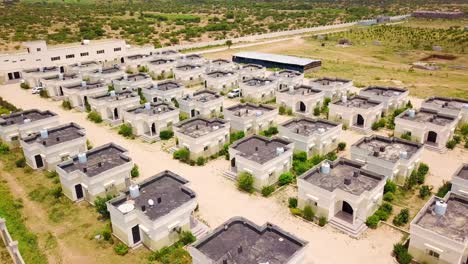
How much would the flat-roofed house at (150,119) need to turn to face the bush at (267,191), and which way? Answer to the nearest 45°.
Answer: approximately 90° to its left

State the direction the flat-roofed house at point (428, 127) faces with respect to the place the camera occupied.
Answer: facing the viewer and to the left of the viewer

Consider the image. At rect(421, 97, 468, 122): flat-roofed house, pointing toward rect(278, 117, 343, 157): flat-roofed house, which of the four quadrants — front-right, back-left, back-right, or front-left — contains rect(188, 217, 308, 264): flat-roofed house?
front-left

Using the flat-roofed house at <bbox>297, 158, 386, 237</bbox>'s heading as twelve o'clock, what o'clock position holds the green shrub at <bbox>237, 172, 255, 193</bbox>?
The green shrub is roughly at 2 o'clock from the flat-roofed house.

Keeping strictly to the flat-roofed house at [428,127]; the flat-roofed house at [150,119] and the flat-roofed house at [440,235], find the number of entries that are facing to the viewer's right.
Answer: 0

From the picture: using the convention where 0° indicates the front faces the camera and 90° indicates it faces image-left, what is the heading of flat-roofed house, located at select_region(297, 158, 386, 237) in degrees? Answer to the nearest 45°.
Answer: approximately 45°

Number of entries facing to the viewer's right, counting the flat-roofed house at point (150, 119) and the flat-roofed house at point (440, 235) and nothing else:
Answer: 0

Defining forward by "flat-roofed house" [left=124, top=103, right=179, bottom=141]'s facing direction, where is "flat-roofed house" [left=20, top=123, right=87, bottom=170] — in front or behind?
in front

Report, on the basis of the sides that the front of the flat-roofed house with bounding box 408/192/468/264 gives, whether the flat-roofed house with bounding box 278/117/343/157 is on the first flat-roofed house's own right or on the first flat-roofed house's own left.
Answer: on the first flat-roofed house's own right

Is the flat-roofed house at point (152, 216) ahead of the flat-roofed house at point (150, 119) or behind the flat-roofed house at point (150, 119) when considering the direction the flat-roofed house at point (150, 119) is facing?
ahead

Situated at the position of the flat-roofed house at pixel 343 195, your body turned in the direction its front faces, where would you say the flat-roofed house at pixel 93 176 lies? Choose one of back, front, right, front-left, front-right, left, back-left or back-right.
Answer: front-right

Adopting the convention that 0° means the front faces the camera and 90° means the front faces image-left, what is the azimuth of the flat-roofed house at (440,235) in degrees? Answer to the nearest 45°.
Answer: approximately 45°

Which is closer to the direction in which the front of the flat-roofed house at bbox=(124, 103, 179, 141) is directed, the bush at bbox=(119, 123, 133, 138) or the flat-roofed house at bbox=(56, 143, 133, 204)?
the flat-roofed house
